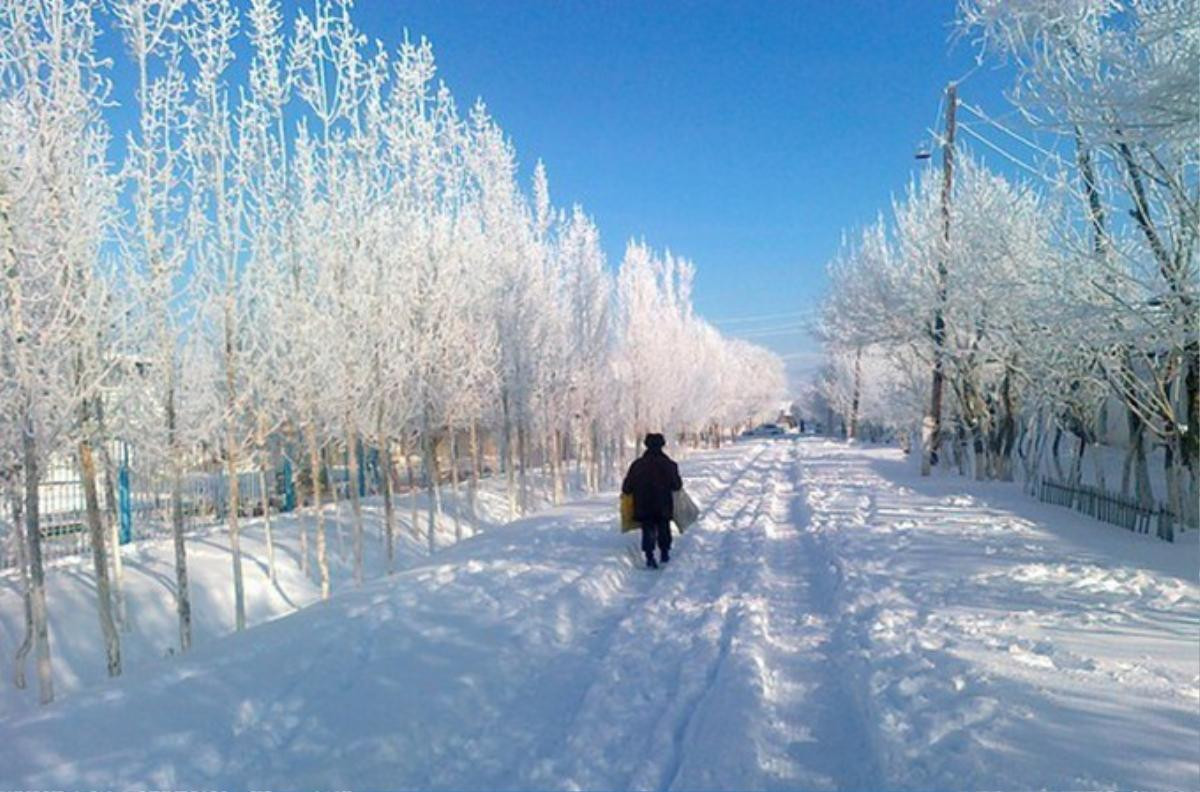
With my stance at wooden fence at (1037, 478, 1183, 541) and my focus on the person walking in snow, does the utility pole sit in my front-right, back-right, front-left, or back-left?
back-right

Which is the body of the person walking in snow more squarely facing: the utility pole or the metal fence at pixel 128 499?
the utility pole

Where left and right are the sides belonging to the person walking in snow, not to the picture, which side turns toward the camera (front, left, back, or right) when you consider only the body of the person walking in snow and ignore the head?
back

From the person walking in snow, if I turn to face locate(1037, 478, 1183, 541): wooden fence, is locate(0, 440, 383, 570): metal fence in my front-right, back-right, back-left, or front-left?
back-left

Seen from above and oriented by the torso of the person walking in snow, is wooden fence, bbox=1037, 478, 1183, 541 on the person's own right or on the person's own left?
on the person's own right

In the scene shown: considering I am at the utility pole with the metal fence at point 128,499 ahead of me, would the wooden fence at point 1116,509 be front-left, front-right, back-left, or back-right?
front-left

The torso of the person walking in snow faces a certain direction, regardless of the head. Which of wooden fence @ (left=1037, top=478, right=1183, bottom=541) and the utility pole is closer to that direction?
the utility pole

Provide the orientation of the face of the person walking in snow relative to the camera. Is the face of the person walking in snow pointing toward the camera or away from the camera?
away from the camera

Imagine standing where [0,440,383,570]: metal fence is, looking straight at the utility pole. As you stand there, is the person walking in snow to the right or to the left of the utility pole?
right

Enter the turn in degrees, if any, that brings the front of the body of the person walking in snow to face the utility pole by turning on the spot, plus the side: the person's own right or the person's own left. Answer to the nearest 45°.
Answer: approximately 45° to the person's own right
